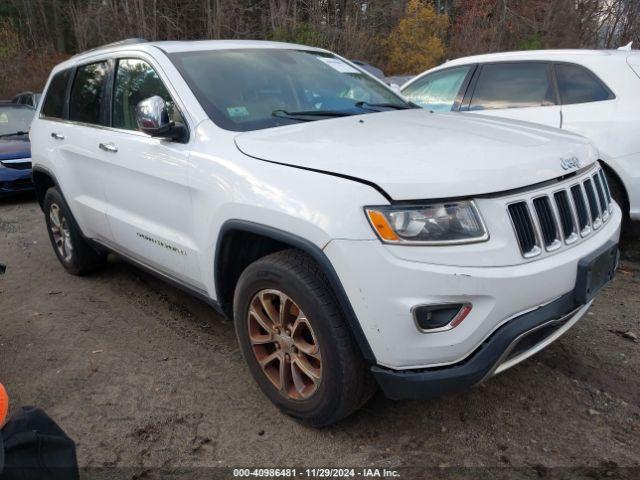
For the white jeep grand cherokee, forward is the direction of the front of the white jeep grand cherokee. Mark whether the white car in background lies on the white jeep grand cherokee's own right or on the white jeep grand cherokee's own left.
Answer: on the white jeep grand cherokee's own left

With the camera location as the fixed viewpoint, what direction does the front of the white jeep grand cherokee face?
facing the viewer and to the right of the viewer
